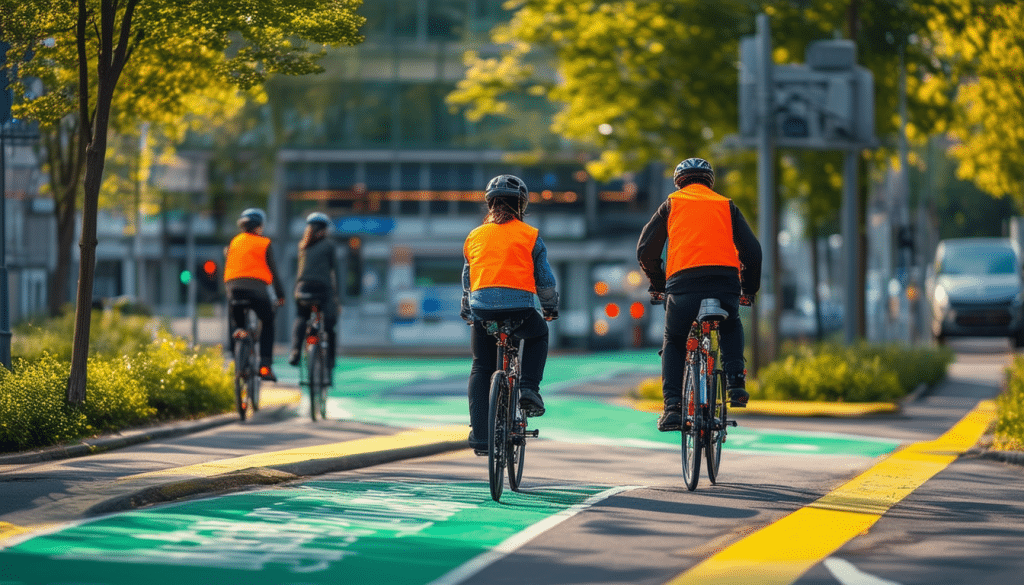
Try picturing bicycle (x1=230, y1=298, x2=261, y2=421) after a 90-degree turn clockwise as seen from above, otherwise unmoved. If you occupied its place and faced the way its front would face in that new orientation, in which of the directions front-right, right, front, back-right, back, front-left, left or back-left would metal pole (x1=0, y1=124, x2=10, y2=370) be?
back-left

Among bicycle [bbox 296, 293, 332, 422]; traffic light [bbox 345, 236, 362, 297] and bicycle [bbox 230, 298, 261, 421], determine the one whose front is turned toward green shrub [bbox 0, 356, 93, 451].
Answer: the traffic light

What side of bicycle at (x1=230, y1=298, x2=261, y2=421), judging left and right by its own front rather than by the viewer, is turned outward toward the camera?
back

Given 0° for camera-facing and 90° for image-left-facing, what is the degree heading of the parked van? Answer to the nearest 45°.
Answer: approximately 0°

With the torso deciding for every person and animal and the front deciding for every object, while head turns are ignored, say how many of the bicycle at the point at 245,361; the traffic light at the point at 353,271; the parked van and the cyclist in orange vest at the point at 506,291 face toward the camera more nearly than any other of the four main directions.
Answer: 2

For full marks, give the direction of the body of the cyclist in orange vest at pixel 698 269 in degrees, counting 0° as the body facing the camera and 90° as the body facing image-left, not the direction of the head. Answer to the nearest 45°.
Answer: approximately 180°

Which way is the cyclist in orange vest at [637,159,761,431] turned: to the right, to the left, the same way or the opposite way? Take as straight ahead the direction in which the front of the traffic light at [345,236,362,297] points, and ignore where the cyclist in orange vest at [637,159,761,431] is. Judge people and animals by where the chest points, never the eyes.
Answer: the opposite way

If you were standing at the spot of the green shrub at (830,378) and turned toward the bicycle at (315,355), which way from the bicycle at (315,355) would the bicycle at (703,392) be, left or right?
left

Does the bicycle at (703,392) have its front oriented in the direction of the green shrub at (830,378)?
yes

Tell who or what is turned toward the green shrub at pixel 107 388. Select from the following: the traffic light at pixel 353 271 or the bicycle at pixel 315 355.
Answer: the traffic light

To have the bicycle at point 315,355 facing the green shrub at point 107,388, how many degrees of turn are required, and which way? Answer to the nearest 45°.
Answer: approximately 135° to its left

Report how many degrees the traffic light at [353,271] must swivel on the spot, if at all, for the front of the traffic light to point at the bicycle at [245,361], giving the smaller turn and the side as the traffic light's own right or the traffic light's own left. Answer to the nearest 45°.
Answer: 0° — it already faces it

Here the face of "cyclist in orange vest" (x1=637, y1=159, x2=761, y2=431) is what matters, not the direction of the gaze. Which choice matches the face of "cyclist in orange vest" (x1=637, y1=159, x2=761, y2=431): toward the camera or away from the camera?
away from the camera

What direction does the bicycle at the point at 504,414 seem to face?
away from the camera

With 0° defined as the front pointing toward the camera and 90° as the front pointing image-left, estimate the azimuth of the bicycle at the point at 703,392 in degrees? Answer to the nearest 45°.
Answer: approximately 180°
